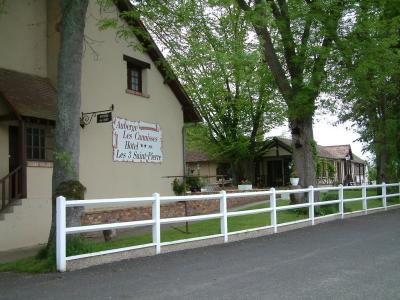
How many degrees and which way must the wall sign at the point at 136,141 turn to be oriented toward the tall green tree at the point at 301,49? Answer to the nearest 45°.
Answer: approximately 45° to its left

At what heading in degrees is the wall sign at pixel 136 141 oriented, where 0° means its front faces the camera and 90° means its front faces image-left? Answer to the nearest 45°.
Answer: approximately 315°

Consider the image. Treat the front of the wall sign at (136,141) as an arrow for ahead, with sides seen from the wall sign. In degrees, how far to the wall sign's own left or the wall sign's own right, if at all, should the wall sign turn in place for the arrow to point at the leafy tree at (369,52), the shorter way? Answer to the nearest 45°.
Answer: approximately 45° to the wall sign's own left

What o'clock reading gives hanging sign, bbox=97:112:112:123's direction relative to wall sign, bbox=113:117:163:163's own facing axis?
hanging sign, bbox=97:112:112:123 is roughly at 2 o'clock from wall sign, bbox=113:117:163:163.

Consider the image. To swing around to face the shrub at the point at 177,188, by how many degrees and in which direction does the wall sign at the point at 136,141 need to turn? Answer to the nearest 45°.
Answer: approximately 90° to its left

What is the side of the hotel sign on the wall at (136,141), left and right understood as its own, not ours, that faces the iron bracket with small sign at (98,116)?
right
